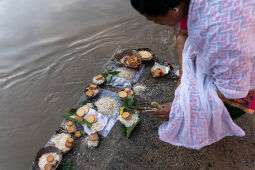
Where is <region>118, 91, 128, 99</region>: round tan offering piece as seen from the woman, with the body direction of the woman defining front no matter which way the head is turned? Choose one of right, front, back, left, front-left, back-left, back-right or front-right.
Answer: front-right

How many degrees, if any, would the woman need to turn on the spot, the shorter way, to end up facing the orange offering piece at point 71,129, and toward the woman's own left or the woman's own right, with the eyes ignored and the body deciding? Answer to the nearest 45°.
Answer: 0° — they already face it

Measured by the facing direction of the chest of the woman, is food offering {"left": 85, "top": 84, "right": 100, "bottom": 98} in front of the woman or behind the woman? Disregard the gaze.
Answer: in front

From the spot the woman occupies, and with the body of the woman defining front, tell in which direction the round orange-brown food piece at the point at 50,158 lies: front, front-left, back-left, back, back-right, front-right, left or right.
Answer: front

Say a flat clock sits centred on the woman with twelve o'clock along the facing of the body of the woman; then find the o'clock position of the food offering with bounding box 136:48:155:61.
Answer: The food offering is roughly at 2 o'clock from the woman.

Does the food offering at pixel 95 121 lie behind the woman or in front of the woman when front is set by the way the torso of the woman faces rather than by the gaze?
in front

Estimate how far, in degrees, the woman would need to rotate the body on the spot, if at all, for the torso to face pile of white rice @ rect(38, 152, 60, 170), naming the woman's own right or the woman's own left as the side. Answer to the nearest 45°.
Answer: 0° — they already face it

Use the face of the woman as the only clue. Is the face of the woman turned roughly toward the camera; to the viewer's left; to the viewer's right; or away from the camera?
to the viewer's left

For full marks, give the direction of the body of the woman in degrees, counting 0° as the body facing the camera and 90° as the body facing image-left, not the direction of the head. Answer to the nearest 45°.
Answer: approximately 90°

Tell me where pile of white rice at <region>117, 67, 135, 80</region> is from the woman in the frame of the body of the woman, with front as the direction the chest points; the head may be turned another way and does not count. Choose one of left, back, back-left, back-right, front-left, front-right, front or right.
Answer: front-right

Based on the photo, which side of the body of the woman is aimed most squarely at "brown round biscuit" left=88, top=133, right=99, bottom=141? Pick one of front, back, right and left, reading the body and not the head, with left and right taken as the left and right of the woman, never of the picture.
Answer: front
